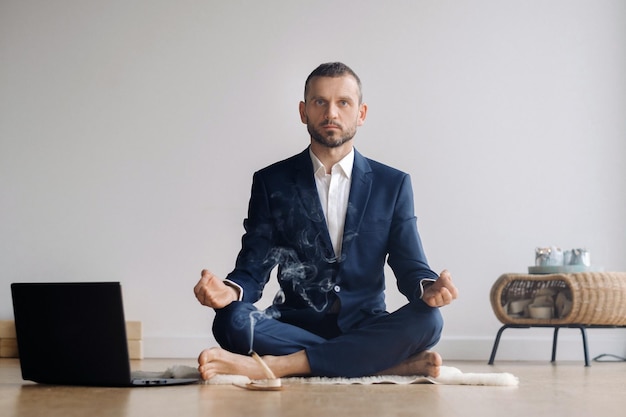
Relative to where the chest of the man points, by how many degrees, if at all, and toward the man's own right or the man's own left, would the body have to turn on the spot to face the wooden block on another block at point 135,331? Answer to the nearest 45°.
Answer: approximately 135° to the man's own right

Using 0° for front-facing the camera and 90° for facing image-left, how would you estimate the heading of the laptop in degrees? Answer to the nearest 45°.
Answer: approximately 225°

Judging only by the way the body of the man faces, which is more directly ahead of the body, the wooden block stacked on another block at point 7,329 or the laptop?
the laptop

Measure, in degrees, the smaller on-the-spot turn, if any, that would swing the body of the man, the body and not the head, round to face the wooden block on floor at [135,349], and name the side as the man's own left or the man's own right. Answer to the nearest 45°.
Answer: approximately 135° to the man's own right

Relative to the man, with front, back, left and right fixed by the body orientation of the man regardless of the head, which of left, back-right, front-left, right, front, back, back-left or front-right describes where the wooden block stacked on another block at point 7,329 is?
back-right

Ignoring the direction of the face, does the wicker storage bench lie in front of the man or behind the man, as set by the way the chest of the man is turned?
behind

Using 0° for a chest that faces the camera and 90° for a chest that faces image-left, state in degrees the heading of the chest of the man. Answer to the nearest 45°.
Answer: approximately 0°

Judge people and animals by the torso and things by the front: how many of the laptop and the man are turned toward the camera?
1

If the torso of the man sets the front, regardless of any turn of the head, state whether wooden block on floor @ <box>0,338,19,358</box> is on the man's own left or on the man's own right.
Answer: on the man's own right

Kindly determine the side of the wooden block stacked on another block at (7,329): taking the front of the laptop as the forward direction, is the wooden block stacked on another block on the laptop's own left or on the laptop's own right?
on the laptop's own left
